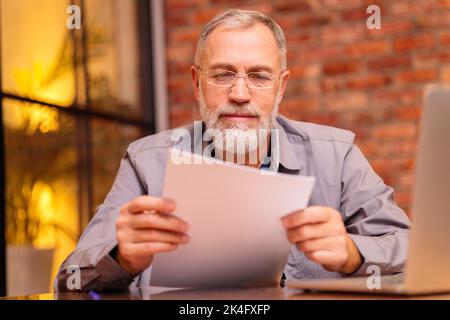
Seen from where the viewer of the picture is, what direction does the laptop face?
facing away from the viewer and to the left of the viewer

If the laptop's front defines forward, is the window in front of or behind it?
in front

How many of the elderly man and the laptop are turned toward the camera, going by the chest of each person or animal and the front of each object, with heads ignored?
1

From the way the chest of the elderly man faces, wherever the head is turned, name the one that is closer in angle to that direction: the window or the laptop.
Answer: the laptop

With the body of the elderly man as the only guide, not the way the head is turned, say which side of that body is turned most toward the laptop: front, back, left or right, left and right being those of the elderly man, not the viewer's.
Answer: front

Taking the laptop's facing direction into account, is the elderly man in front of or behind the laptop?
in front

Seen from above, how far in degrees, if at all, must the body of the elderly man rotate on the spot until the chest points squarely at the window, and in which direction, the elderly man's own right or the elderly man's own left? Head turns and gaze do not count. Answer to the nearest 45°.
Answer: approximately 135° to the elderly man's own right

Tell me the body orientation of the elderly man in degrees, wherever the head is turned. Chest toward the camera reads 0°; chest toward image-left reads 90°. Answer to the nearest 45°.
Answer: approximately 0°
